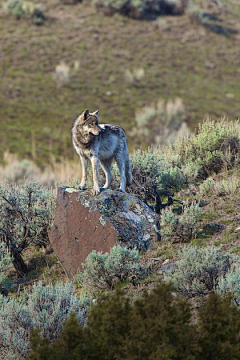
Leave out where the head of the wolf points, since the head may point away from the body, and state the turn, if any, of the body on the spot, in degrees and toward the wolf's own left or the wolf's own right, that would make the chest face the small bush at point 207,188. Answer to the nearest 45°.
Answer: approximately 180°

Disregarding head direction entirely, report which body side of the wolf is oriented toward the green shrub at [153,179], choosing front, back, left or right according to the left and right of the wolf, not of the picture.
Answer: back

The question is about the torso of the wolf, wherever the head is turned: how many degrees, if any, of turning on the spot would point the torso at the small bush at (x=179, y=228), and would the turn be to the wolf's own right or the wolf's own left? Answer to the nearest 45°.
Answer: approximately 90° to the wolf's own left

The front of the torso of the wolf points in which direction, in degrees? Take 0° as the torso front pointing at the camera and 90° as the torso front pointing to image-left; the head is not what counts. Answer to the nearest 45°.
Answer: approximately 45°

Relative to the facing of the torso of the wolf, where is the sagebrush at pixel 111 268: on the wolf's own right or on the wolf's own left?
on the wolf's own left

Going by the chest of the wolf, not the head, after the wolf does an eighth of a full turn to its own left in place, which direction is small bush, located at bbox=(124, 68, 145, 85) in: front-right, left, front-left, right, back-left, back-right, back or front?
back

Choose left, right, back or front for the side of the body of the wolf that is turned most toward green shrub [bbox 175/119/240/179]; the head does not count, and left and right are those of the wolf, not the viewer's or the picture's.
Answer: back

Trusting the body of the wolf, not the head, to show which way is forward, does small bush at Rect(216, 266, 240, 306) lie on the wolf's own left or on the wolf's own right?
on the wolf's own left

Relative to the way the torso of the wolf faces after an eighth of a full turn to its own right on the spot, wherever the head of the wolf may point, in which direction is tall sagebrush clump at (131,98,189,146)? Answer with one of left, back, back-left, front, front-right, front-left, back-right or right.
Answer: right

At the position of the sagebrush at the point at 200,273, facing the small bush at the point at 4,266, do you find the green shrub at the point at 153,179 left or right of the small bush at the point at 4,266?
right
